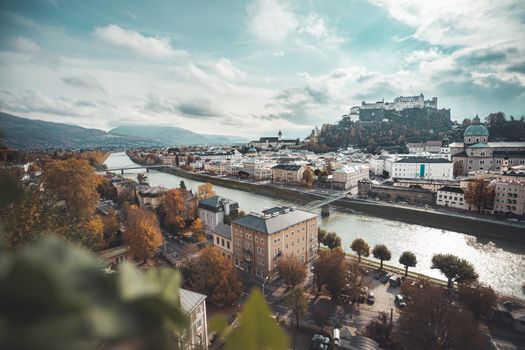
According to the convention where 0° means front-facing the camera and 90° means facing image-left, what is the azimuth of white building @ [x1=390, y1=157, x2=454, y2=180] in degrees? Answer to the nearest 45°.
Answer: approximately 0°

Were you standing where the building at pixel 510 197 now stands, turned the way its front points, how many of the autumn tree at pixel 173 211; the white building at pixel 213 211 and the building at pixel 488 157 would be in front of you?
2

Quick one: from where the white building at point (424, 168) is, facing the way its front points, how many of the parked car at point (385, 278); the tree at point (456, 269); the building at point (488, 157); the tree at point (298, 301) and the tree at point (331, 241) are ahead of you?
4

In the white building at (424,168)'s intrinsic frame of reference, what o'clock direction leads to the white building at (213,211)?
the white building at (213,211) is roughly at 1 o'clock from the white building at (424,168).

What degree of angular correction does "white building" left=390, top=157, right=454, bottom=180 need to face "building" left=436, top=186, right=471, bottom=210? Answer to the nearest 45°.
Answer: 0° — it already faces it

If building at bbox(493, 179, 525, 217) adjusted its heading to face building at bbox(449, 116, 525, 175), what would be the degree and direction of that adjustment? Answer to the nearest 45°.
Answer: approximately 135° to its right

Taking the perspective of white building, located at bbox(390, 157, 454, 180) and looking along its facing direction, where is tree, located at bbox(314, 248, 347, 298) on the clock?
The tree is roughly at 12 o'clock from the white building.

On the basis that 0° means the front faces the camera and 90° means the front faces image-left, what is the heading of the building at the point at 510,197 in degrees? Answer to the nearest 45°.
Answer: approximately 45°
